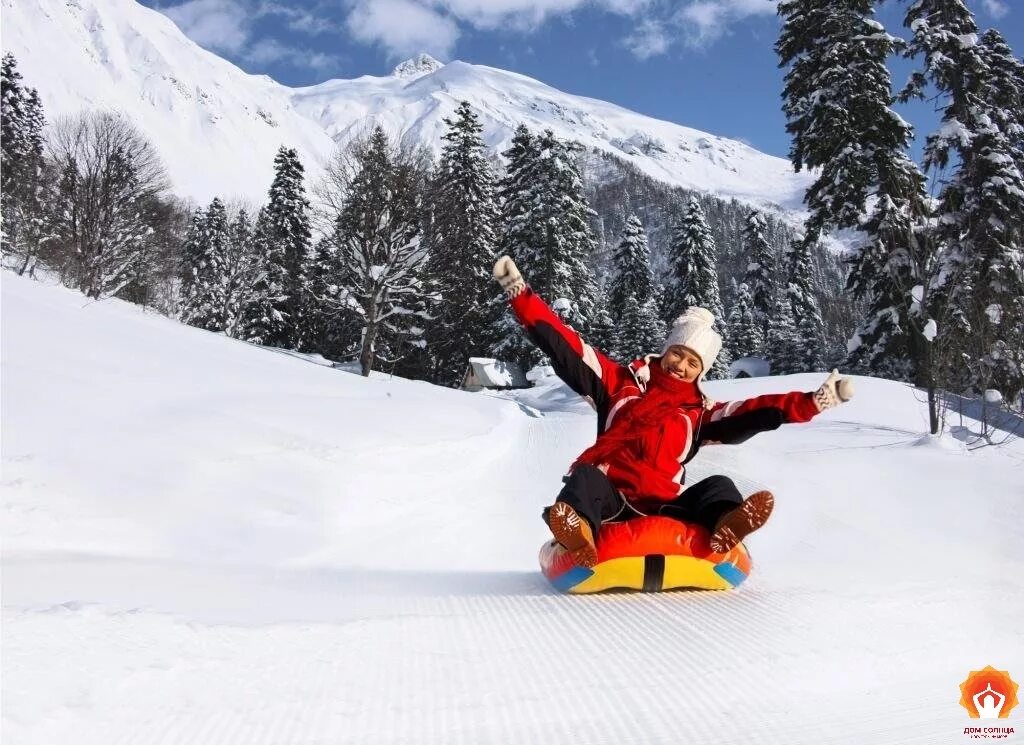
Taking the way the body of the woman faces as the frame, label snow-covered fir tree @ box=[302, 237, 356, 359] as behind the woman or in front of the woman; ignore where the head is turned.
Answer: behind

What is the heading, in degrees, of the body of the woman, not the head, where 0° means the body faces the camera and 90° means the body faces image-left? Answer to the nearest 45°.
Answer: approximately 0°

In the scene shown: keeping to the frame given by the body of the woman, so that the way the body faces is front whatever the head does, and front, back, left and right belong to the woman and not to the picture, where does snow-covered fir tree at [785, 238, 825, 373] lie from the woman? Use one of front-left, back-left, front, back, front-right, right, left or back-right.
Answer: back

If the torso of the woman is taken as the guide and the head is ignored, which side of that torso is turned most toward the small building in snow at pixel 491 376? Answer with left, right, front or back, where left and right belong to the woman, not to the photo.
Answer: back

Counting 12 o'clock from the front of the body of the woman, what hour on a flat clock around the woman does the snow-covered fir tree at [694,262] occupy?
The snow-covered fir tree is roughly at 6 o'clock from the woman.

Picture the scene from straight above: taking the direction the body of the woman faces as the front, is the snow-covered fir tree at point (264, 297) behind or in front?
behind

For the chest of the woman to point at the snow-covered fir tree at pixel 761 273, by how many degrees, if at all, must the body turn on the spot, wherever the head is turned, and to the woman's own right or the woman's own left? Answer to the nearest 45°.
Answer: approximately 180°

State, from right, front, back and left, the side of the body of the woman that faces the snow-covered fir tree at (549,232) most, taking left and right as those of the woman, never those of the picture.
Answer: back

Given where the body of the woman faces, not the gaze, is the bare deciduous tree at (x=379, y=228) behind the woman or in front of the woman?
behind

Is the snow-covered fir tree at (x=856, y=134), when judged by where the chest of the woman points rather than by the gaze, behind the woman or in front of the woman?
behind

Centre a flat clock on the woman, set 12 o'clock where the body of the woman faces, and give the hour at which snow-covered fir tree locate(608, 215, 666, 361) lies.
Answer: The snow-covered fir tree is roughly at 6 o'clock from the woman.
